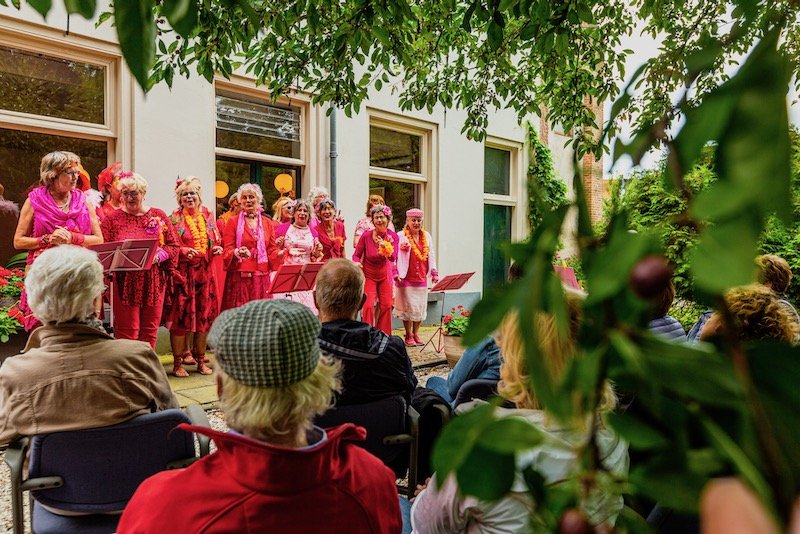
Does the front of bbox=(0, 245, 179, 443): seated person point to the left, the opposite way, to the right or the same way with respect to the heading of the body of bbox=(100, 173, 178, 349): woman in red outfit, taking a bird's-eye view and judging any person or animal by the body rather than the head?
the opposite way

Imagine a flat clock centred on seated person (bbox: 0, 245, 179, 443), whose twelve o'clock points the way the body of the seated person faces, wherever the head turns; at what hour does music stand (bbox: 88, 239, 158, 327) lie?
The music stand is roughly at 12 o'clock from the seated person.

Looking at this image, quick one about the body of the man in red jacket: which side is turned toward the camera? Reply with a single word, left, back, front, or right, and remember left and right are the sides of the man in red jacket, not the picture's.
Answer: back

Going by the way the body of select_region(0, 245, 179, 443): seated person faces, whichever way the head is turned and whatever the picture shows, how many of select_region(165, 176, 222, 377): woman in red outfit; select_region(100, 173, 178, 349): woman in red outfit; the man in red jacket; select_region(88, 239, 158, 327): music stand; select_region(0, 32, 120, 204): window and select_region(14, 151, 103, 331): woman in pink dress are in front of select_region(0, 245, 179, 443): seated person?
5

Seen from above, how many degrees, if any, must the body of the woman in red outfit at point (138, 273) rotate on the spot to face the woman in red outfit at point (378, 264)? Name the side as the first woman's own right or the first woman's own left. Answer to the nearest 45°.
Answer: approximately 135° to the first woman's own left

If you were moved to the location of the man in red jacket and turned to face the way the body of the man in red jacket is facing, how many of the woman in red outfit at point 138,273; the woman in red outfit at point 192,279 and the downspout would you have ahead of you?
3

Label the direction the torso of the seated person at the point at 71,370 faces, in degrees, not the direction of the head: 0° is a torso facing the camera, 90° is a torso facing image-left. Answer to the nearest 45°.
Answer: approximately 180°

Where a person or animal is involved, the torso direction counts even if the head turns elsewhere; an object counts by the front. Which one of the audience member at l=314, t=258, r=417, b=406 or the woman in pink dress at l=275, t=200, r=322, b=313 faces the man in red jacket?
the woman in pink dress

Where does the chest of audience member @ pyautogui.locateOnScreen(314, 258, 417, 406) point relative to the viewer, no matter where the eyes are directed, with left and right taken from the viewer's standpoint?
facing away from the viewer

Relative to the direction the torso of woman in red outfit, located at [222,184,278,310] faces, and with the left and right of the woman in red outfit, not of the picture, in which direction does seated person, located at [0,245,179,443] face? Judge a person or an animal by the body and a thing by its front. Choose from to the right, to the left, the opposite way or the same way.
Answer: the opposite way

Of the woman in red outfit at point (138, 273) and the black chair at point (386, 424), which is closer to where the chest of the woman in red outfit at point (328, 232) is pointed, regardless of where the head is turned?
the black chair

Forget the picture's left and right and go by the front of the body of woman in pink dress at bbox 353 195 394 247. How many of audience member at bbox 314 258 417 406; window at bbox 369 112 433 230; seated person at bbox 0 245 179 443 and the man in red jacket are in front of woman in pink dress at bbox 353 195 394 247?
3

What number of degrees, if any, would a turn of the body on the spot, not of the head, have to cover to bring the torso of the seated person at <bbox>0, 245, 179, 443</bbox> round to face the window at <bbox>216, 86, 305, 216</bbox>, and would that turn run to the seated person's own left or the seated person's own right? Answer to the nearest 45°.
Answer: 0° — they already face it
